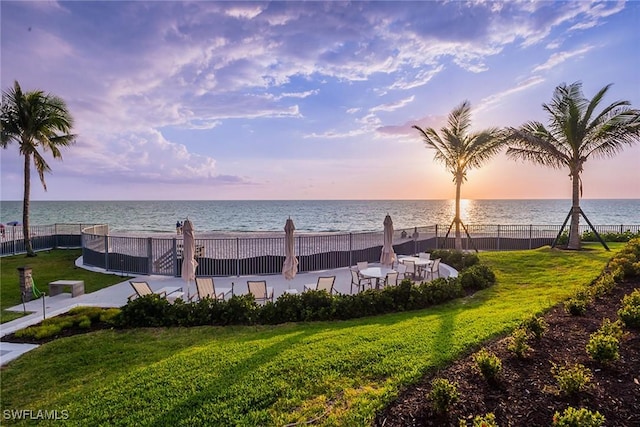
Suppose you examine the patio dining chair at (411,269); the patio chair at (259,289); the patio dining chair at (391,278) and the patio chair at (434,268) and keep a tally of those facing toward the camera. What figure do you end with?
0

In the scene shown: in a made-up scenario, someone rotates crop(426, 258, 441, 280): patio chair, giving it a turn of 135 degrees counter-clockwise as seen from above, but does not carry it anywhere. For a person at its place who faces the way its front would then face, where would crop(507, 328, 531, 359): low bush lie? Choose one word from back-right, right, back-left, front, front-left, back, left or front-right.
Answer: front

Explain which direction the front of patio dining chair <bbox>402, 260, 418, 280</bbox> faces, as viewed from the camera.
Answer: facing away from the viewer and to the right of the viewer

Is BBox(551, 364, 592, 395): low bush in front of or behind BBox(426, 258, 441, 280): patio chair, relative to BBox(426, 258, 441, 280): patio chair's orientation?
behind

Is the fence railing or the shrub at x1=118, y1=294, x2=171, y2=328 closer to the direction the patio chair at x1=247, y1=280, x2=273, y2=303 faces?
the fence railing

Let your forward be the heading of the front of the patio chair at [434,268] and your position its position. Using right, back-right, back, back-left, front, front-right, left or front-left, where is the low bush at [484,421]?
back-left

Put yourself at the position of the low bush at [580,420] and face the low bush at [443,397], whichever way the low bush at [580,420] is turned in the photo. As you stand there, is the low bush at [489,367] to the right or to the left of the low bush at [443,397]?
right

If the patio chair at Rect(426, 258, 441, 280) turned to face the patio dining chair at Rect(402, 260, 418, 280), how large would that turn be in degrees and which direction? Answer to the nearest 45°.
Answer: approximately 45° to its left

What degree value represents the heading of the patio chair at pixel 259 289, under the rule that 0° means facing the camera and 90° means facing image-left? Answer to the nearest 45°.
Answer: approximately 225°

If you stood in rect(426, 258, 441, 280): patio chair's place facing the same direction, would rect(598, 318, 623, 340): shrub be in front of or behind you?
behind

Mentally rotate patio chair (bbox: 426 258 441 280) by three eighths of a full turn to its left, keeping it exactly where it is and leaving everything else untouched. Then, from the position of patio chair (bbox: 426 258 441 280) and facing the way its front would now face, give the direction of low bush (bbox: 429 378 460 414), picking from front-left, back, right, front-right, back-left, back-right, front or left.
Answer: front

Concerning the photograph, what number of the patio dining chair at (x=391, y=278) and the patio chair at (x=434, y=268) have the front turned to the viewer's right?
0

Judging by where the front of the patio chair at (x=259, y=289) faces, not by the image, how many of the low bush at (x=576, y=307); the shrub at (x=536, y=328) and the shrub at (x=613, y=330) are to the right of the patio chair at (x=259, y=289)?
3

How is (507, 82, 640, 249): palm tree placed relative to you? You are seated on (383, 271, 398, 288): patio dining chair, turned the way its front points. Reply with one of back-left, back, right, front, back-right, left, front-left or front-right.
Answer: right

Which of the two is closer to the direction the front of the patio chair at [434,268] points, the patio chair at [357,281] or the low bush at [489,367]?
the patio chair

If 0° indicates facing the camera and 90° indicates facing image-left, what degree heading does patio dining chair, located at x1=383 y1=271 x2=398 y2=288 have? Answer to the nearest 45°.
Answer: approximately 135°
